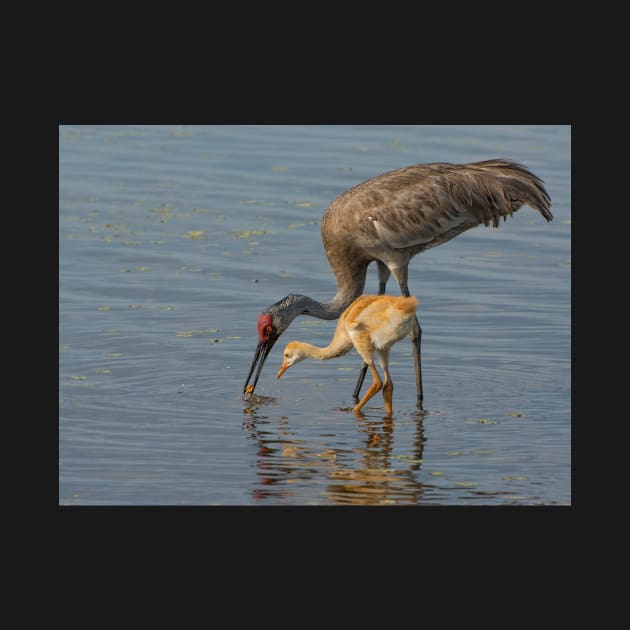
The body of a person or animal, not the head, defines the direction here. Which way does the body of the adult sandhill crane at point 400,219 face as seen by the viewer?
to the viewer's left

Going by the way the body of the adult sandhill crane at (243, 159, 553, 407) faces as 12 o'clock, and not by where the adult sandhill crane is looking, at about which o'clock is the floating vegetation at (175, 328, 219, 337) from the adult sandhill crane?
The floating vegetation is roughly at 1 o'clock from the adult sandhill crane.

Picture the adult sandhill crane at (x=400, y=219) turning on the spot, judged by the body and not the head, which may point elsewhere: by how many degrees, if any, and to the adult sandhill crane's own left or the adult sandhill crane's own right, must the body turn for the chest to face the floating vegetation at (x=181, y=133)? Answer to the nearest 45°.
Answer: approximately 90° to the adult sandhill crane's own right

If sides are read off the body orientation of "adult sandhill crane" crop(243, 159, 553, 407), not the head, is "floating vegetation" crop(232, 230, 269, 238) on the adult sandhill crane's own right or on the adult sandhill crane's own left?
on the adult sandhill crane's own right

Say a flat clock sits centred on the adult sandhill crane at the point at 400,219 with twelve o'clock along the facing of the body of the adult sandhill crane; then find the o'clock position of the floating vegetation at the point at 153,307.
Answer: The floating vegetation is roughly at 1 o'clock from the adult sandhill crane.
